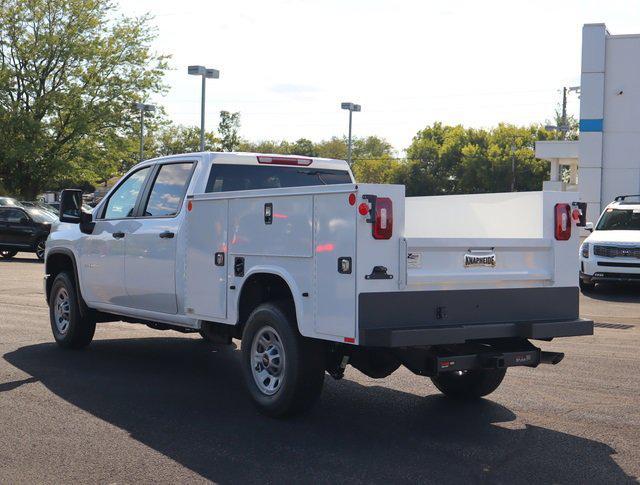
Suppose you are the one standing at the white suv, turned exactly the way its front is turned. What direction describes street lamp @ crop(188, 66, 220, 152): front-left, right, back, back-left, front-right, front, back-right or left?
back-right

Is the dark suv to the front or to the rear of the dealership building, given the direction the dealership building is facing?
to the front

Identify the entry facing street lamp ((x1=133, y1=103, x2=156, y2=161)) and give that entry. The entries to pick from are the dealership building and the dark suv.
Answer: the dealership building

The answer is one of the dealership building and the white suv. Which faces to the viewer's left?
the dealership building

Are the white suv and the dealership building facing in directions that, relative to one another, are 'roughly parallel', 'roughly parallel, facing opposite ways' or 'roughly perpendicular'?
roughly perpendicular

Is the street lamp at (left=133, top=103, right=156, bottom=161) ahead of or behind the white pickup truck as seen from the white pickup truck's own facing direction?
ahead

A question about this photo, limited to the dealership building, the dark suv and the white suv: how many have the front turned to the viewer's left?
1

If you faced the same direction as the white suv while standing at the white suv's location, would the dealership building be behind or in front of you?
behind

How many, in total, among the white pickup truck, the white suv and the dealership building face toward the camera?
1

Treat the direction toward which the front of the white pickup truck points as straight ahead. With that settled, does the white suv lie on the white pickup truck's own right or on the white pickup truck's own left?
on the white pickup truck's own right

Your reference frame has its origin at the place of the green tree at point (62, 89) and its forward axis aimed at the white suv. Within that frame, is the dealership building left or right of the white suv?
left

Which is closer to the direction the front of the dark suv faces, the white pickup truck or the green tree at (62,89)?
the white pickup truck

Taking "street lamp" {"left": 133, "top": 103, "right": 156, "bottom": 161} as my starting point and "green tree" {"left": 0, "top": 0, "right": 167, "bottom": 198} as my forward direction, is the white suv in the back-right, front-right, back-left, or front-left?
back-left

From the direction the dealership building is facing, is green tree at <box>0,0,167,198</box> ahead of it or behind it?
ahead

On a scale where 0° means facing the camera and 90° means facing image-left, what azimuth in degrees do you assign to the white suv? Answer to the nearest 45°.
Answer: approximately 0°

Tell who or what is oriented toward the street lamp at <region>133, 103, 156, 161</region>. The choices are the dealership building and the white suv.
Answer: the dealership building
